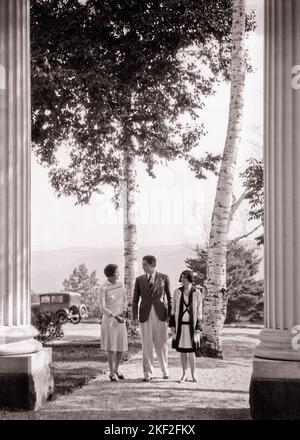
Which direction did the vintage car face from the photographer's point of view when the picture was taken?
facing away from the viewer and to the left of the viewer

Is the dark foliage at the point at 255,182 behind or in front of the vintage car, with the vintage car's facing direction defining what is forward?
behind

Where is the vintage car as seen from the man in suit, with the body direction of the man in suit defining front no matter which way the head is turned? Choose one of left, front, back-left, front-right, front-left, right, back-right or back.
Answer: back

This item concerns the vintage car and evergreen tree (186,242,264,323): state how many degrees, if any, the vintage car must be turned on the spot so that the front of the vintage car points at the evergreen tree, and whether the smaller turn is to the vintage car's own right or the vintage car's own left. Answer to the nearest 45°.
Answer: approximately 180°

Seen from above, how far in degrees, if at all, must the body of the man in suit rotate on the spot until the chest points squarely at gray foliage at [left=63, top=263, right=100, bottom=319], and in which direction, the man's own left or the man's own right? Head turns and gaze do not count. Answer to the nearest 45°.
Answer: approximately 180°

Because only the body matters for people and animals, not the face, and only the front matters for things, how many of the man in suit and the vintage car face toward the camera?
1

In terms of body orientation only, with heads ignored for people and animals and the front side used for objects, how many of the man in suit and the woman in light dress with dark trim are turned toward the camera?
2

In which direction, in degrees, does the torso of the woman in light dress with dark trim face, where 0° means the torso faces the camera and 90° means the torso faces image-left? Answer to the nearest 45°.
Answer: approximately 0°

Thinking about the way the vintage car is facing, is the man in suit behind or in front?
behind

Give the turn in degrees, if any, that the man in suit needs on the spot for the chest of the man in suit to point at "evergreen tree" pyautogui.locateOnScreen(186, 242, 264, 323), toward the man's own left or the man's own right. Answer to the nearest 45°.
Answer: approximately 180°
